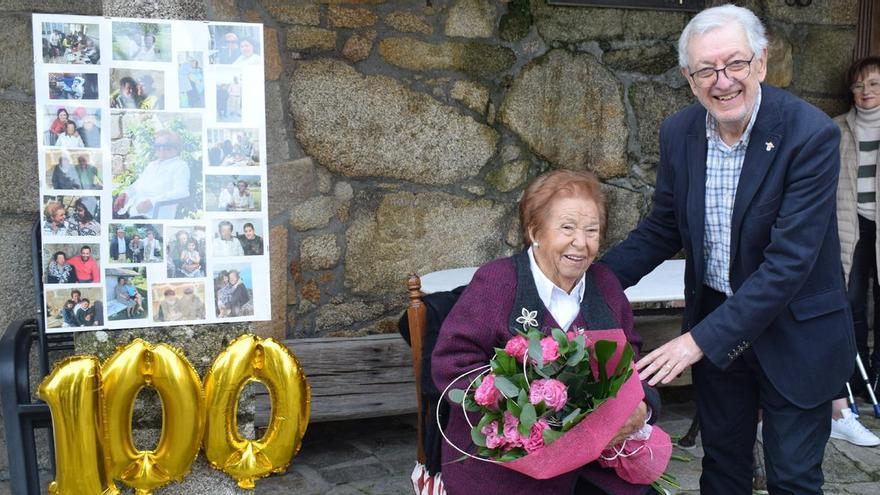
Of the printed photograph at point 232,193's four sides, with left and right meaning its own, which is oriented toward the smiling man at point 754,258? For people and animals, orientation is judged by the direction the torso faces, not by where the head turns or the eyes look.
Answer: left

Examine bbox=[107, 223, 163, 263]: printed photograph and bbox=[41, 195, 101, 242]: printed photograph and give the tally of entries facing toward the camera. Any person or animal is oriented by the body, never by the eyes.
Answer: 2

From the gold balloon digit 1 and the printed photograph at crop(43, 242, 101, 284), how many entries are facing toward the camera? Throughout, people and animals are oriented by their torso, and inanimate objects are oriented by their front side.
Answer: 2

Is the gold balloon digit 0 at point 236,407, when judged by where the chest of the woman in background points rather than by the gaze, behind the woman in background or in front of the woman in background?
in front

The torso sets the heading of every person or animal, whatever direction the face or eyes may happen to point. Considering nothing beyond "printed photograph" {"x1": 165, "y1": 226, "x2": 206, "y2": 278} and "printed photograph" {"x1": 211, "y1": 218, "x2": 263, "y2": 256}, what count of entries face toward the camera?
2

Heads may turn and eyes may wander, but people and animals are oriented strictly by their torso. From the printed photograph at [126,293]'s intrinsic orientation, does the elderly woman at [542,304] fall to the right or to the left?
on its left

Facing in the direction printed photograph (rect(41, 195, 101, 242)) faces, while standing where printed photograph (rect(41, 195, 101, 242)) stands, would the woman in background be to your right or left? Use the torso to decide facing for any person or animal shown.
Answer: on your left

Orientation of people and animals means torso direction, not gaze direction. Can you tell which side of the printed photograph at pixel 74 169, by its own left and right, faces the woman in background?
left

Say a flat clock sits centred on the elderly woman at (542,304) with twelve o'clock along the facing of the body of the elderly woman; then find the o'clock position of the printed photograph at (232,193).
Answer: The printed photograph is roughly at 4 o'clock from the elderly woman.
